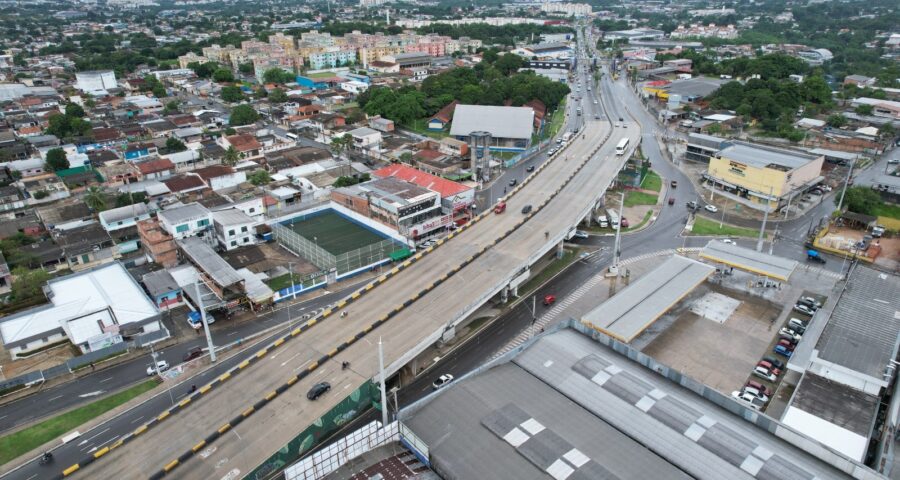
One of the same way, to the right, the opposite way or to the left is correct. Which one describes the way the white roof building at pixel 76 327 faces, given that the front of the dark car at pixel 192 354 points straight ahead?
to the left

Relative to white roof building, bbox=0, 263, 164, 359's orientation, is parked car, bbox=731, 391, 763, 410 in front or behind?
in front

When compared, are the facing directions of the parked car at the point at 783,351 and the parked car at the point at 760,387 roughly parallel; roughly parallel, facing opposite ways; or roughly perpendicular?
roughly parallel

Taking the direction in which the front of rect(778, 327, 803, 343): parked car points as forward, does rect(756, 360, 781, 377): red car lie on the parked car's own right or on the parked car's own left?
on the parked car's own right

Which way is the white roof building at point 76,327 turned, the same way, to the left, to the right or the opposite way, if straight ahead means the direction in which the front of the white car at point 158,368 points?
to the left

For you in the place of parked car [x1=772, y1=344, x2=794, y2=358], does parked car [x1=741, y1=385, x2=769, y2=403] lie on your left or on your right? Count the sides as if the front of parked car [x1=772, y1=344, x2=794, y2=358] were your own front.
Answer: on your right
